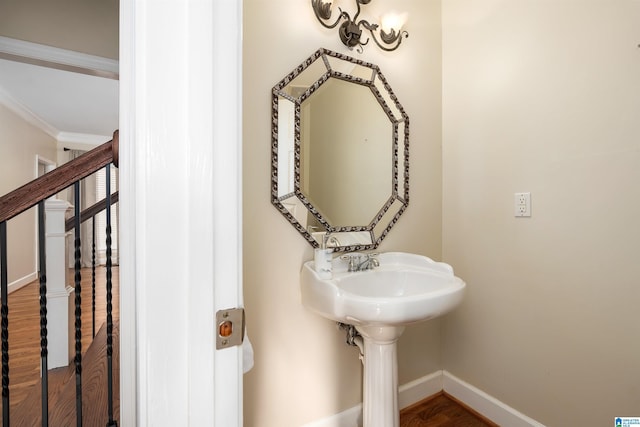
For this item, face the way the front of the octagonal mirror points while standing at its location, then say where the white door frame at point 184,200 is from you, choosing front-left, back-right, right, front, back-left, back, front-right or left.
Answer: front-right

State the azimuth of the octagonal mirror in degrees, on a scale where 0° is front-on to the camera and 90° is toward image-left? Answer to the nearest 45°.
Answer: approximately 315°

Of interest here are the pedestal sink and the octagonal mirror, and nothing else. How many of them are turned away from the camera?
0

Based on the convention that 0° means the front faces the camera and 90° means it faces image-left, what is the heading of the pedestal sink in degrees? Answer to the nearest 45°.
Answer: approximately 315°

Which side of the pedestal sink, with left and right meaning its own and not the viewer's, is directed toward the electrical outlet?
left

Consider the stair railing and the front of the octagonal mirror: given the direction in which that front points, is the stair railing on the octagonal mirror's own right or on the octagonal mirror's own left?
on the octagonal mirror's own right

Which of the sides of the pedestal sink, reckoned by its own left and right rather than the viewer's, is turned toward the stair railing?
right
